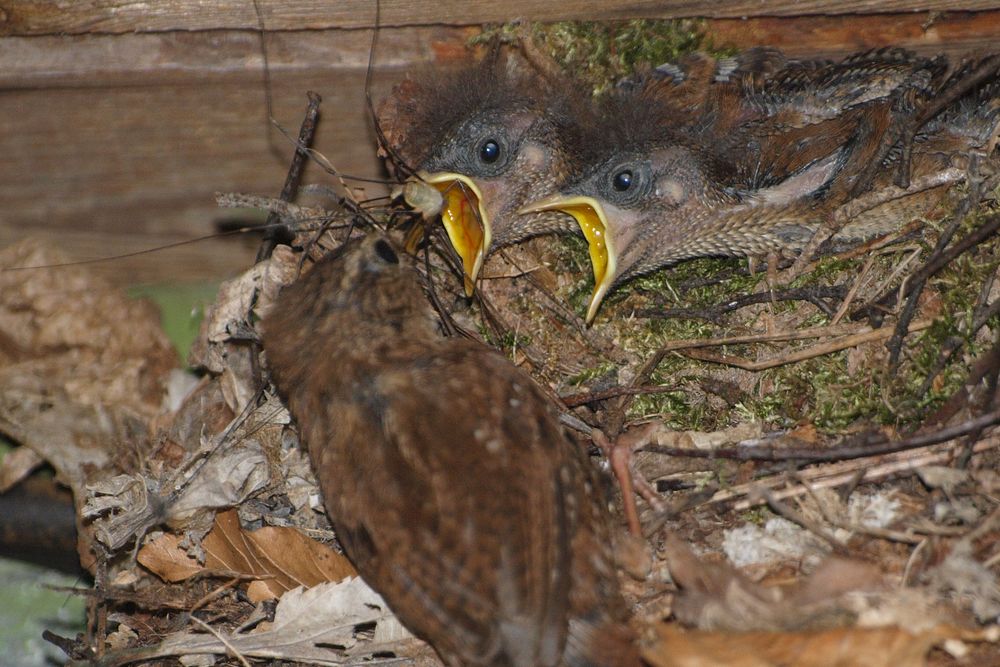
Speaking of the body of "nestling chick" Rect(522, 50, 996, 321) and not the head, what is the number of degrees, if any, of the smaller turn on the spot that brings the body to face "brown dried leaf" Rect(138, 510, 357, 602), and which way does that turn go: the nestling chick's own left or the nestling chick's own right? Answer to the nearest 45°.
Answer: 0° — it already faces it

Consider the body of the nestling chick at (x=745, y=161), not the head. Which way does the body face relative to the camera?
to the viewer's left

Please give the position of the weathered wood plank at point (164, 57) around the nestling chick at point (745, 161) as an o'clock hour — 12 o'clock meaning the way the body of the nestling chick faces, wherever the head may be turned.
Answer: The weathered wood plank is roughly at 1 o'clock from the nestling chick.
